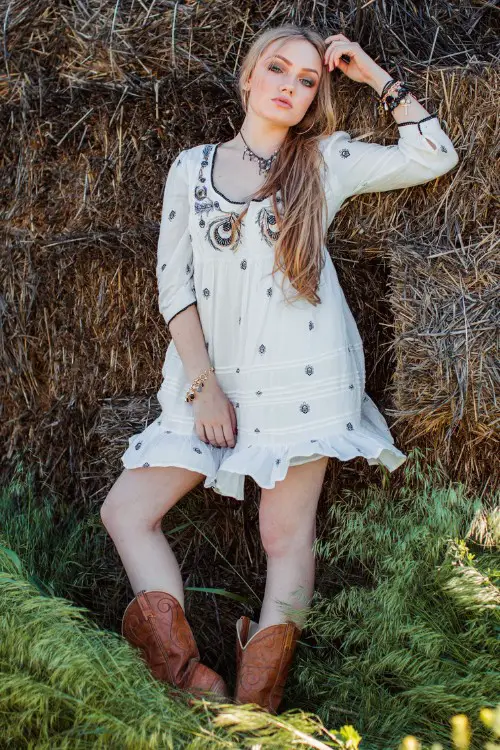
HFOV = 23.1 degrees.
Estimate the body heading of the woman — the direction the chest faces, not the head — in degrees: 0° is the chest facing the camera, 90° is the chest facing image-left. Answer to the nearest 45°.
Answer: approximately 0°
